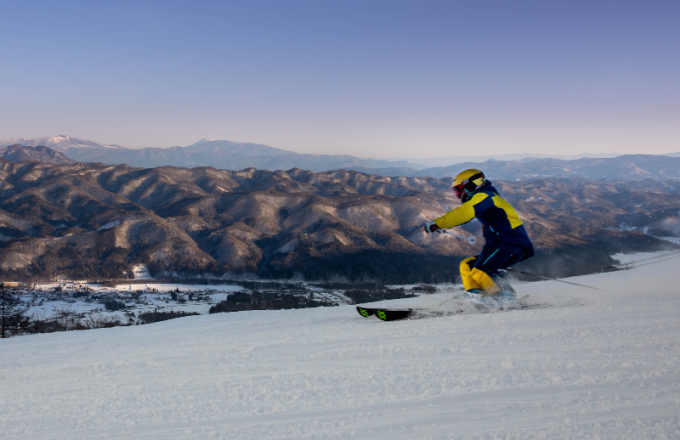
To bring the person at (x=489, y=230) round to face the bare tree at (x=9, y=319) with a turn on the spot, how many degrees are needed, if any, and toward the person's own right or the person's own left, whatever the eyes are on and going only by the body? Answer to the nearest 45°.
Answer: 0° — they already face it

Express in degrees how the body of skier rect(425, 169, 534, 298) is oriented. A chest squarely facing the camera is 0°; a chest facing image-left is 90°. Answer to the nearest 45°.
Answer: approximately 90°
